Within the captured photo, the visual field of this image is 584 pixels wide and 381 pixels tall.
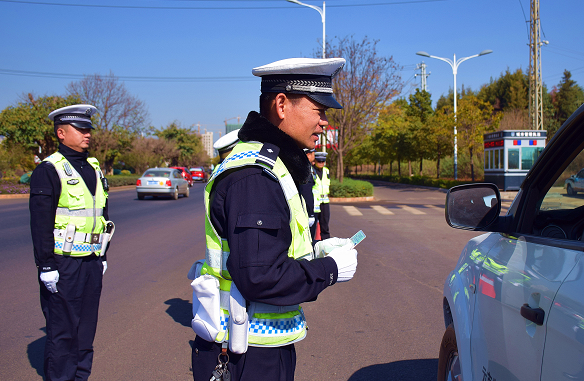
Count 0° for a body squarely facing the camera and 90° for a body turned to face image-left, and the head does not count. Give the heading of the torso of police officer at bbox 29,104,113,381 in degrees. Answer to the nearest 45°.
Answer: approximately 315°

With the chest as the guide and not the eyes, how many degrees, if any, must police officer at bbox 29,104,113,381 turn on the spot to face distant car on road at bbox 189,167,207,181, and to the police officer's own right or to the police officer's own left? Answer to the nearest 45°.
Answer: approximately 135° to the police officer's own left

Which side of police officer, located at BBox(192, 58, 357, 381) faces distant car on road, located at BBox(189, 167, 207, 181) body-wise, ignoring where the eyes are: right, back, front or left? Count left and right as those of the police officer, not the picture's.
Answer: left

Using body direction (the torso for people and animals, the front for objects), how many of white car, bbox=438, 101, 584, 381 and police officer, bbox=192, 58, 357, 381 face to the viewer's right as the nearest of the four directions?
1

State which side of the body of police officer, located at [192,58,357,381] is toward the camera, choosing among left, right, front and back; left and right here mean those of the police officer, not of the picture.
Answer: right

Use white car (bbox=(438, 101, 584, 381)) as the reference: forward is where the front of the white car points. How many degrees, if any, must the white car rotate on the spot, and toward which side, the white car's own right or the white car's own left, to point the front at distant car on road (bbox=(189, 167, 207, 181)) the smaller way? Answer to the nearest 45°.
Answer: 0° — it already faces it

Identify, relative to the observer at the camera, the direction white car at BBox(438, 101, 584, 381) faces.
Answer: facing away from the viewer and to the left of the viewer

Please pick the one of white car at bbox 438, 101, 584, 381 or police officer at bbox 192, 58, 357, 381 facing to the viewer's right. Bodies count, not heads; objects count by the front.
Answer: the police officer

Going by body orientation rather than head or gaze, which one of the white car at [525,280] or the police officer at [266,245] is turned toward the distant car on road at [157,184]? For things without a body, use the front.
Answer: the white car

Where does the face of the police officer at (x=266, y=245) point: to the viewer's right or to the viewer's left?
to the viewer's right

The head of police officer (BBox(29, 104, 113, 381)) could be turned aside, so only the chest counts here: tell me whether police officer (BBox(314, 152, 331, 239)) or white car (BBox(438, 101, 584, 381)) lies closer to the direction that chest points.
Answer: the white car
